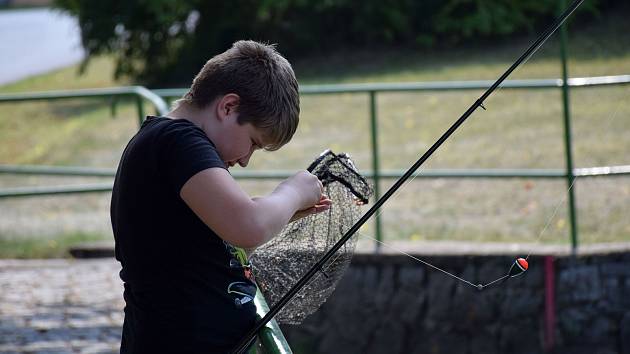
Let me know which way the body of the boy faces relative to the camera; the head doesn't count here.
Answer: to the viewer's right

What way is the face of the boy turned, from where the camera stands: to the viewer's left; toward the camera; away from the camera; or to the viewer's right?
to the viewer's right
